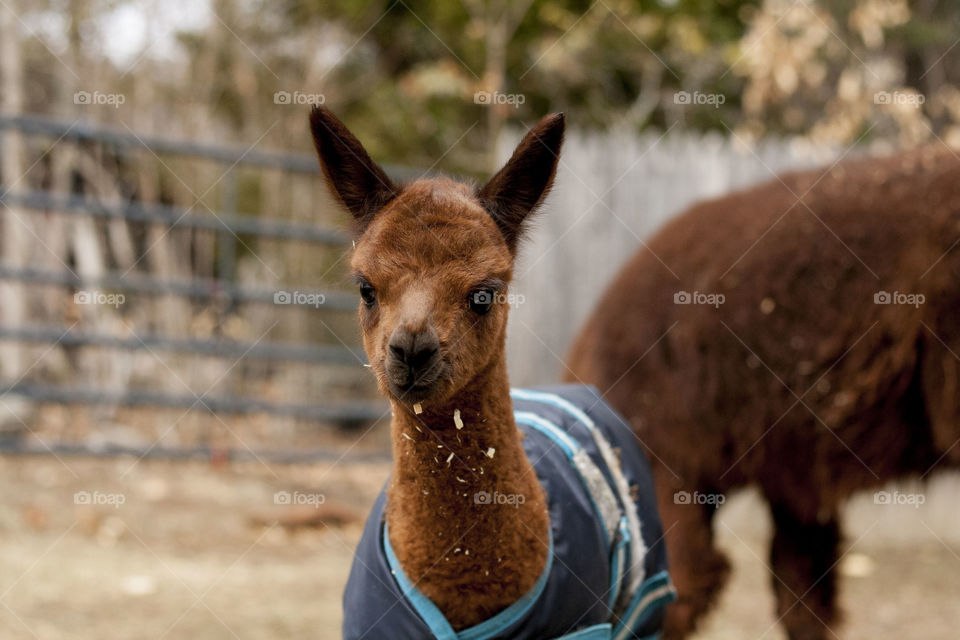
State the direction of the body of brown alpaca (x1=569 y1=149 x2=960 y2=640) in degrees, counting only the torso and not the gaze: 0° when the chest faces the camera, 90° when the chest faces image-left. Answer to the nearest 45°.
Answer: approximately 270°

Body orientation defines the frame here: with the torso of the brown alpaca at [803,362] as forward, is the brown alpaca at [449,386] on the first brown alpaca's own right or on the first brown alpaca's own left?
on the first brown alpaca's own right
